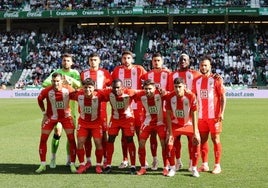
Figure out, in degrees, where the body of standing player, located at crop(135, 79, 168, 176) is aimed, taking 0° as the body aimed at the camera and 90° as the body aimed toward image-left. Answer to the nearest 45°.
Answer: approximately 0°

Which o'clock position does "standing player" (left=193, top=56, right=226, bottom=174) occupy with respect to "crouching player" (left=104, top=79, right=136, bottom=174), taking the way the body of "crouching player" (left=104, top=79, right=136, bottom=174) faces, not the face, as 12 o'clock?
"standing player" (left=193, top=56, right=226, bottom=174) is roughly at 9 o'clock from "crouching player" (left=104, top=79, right=136, bottom=174).

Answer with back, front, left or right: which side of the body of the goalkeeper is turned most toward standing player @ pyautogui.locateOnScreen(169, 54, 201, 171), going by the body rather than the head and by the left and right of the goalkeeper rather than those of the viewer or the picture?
left

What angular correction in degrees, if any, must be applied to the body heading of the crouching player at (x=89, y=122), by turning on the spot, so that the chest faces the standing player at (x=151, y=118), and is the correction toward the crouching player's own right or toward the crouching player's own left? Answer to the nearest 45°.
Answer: approximately 90° to the crouching player's own left

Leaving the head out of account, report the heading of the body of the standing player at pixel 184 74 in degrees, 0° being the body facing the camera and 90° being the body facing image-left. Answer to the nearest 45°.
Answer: approximately 0°

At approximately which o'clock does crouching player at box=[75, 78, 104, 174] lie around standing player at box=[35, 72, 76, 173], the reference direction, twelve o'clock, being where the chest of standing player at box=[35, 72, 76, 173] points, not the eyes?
crouching player at box=[75, 78, 104, 174] is roughly at 10 o'clock from standing player at box=[35, 72, 76, 173].

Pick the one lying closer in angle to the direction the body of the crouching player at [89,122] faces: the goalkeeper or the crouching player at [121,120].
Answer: the crouching player at [121,120]
